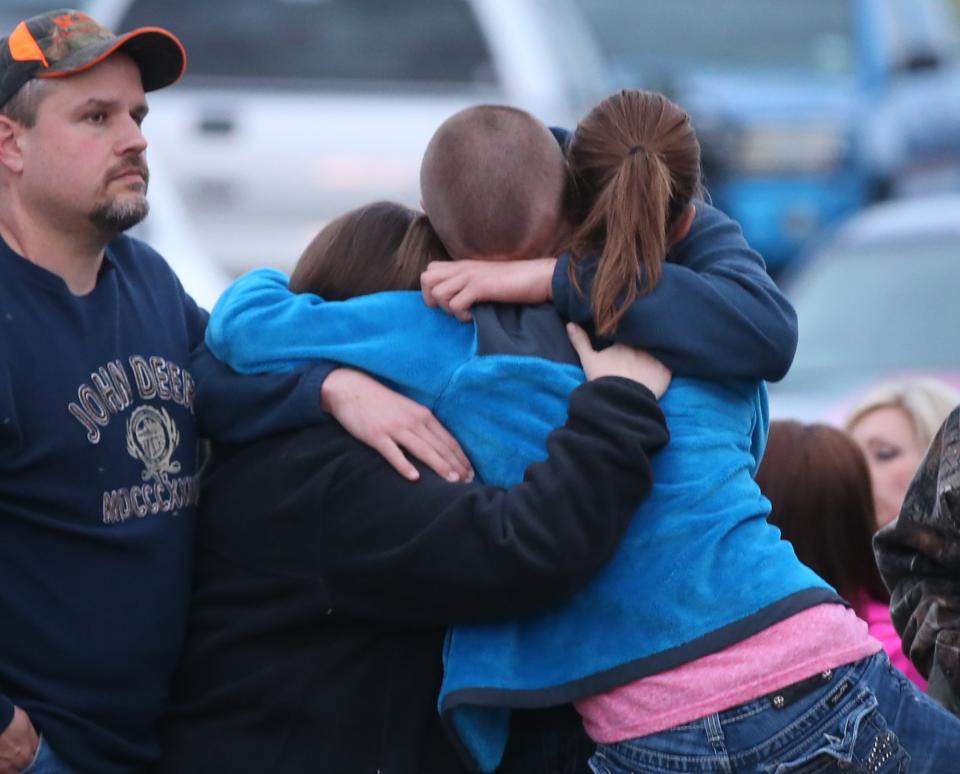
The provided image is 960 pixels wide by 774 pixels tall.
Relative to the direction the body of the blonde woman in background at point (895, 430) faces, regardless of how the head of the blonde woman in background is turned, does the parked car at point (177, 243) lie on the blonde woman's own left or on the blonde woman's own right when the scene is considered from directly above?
on the blonde woman's own right

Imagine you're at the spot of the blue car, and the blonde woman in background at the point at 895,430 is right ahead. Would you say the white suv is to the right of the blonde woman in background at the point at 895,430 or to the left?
right

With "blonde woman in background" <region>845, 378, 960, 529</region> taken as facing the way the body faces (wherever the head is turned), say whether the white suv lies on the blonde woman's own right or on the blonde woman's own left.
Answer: on the blonde woman's own right

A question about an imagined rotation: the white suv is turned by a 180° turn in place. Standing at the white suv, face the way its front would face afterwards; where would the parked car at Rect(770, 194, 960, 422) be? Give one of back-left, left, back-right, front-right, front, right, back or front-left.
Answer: front-left

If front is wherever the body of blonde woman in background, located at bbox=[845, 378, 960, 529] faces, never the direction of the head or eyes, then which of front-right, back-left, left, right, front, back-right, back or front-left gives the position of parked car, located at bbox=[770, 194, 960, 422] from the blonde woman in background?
back-right
